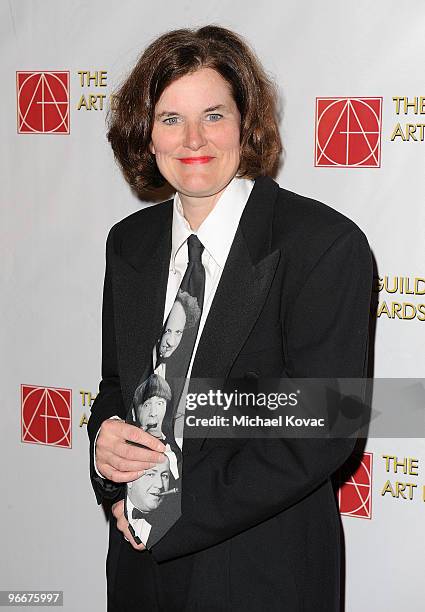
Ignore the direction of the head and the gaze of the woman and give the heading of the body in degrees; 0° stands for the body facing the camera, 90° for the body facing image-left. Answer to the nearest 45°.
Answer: approximately 45°
